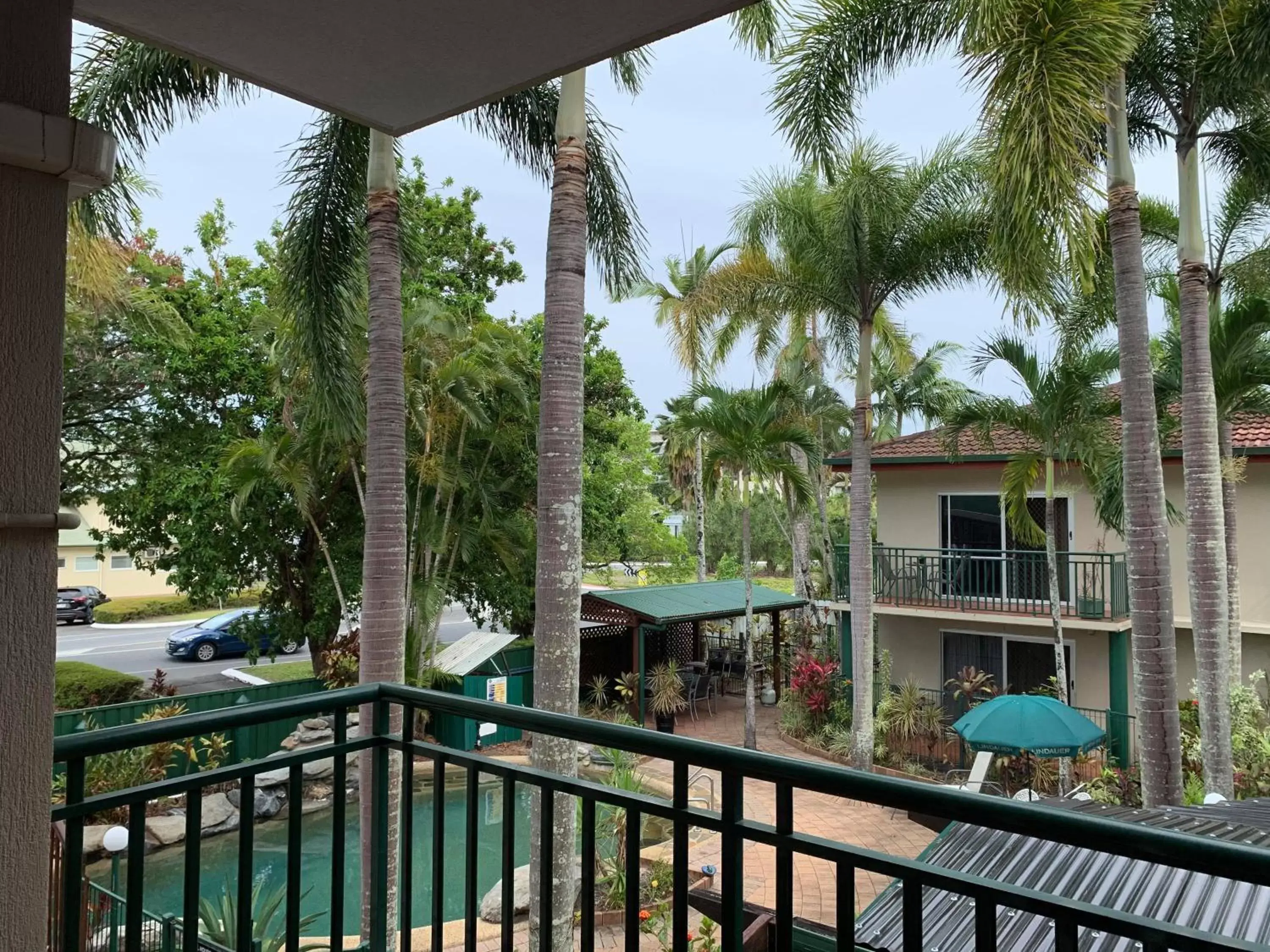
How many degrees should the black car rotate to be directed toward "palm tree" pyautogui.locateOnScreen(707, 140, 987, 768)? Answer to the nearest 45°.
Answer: approximately 135° to its right

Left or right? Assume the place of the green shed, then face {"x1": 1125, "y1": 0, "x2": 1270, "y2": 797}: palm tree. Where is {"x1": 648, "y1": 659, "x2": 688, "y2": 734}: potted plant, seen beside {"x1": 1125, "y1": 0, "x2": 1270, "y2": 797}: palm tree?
left

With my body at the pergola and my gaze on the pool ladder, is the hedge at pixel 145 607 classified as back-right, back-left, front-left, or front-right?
back-right

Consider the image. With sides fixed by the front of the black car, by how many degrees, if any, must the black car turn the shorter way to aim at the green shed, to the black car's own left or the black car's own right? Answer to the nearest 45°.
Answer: approximately 135° to the black car's own right

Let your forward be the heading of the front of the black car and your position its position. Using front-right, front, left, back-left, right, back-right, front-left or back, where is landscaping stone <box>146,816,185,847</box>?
back-right

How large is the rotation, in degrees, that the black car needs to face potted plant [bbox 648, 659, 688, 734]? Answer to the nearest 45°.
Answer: approximately 135° to its right

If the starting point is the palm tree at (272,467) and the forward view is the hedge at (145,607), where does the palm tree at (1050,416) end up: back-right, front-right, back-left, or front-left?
back-right

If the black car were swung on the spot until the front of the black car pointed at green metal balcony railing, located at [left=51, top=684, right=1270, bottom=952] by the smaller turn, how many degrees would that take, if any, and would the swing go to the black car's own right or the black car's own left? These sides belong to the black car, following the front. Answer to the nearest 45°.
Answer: approximately 135° to the black car's own right
